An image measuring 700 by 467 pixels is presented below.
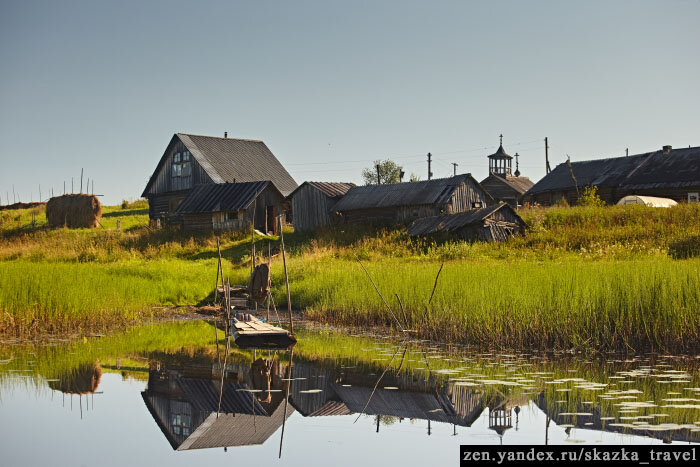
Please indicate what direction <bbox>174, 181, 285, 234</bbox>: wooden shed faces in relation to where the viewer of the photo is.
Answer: facing the viewer and to the right of the viewer

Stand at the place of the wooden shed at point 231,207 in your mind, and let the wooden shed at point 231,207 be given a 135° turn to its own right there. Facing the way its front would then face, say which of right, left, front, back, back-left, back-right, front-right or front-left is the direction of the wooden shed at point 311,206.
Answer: back

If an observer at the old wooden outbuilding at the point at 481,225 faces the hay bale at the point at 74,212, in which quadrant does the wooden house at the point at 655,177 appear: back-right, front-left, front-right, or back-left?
back-right

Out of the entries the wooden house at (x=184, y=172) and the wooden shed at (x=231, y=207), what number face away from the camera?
0

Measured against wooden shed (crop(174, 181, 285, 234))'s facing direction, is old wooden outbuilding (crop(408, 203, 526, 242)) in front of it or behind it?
in front

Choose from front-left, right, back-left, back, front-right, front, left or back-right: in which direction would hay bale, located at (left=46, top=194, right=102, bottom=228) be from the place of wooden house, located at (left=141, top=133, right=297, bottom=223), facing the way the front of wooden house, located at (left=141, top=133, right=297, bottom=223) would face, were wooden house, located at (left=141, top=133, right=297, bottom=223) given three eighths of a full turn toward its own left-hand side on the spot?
back

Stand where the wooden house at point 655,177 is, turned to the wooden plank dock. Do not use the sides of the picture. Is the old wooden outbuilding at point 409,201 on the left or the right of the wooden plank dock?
right

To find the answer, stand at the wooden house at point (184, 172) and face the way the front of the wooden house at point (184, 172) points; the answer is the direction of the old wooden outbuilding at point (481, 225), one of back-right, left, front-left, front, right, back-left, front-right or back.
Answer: left

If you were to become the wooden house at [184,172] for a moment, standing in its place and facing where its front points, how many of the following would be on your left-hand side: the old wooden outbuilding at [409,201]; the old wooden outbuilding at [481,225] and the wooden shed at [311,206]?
3

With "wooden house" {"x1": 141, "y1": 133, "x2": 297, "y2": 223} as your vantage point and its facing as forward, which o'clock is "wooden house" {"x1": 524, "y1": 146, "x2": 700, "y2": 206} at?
"wooden house" {"x1": 524, "y1": 146, "x2": 700, "y2": 206} is roughly at 8 o'clock from "wooden house" {"x1": 141, "y1": 133, "x2": 297, "y2": 223}.

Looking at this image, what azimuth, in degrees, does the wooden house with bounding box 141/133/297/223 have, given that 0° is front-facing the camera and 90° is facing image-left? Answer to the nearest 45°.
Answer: approximately 45°

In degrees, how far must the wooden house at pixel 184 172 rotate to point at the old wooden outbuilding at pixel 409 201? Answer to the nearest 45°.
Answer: approximately 90° to its left
